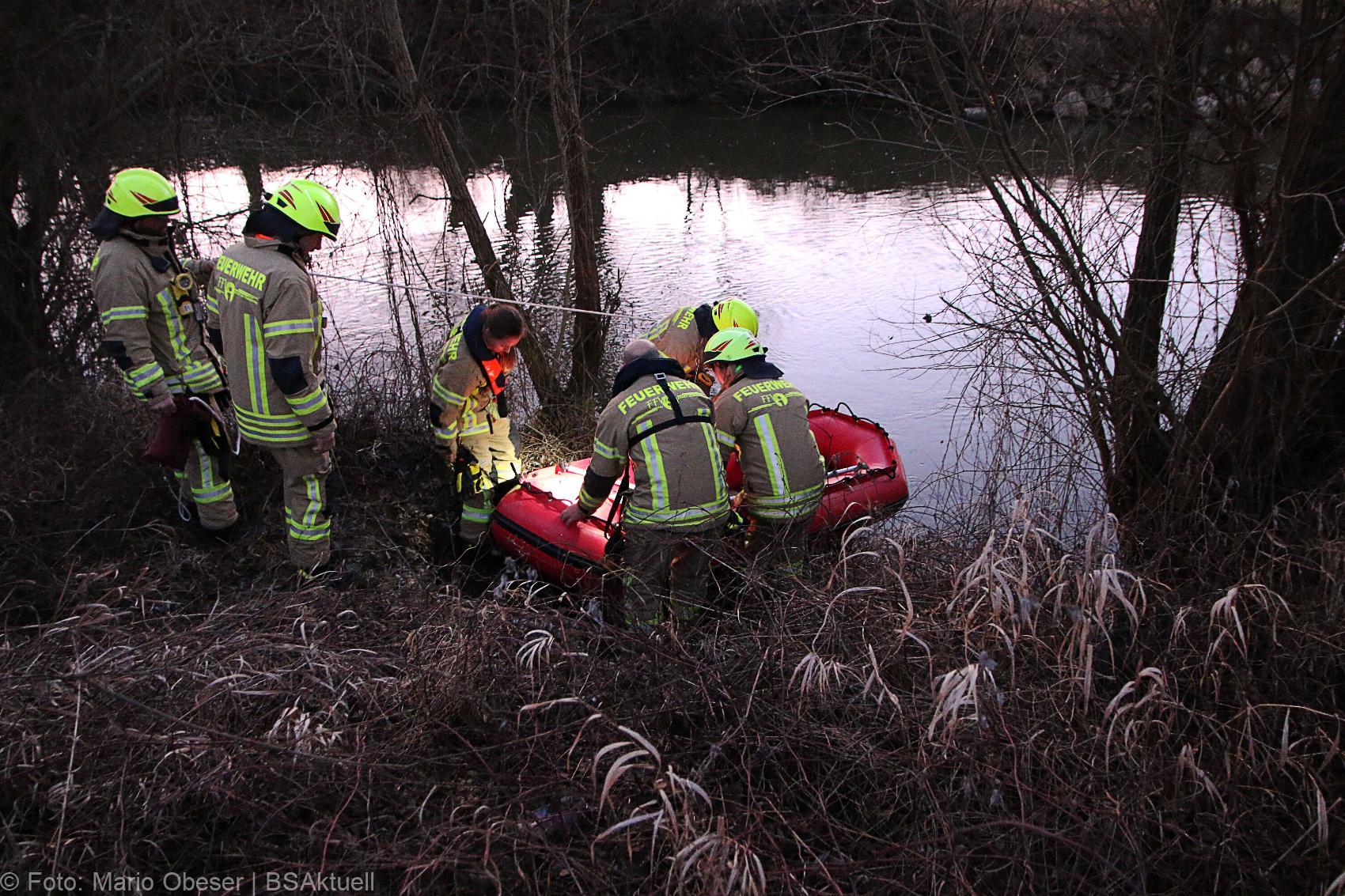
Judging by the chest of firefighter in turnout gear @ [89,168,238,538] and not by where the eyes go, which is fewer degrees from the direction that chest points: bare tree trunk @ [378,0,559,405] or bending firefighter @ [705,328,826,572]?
the bending firefighter

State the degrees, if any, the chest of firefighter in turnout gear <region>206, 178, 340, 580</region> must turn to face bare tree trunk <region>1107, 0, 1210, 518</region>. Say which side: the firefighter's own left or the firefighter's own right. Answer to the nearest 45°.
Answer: approximately 45° to the firefighter's own right

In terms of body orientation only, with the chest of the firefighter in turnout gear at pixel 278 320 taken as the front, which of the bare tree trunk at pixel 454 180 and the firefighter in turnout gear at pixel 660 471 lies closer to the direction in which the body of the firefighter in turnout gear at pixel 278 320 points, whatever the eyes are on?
the bare tree trunk

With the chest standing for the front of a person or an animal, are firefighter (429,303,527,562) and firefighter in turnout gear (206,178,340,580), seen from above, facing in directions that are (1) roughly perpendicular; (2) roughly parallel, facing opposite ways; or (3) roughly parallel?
roughly perpendicular

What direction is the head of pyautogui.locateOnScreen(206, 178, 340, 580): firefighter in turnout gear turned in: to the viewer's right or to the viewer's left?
to the viewer's right

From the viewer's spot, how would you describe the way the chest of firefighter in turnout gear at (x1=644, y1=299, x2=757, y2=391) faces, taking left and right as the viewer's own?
facing to the right of the viewer

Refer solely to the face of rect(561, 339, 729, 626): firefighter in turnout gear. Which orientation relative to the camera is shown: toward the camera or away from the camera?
away from the camera

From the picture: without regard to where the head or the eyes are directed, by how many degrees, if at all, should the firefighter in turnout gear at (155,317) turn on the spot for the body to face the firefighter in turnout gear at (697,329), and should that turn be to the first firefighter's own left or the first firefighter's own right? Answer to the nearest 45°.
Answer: approximately 45° to the first firefighter's own left
